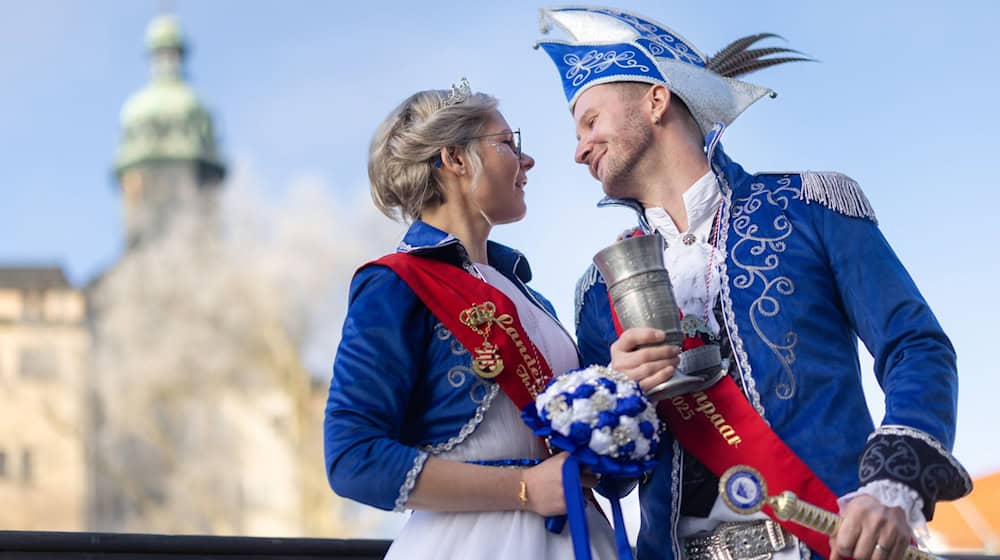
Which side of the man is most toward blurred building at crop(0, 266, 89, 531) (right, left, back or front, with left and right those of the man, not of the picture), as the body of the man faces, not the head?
right

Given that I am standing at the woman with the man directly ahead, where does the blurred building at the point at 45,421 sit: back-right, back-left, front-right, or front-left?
back-left

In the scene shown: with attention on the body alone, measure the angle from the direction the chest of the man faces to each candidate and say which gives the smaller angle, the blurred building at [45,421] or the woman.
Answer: the woman

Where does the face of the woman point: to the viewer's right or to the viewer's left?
to the viewer's right

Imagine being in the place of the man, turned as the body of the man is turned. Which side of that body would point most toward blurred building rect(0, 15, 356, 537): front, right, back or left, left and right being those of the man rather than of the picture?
right

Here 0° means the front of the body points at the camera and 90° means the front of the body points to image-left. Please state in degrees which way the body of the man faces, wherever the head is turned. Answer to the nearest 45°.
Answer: approximately 45°

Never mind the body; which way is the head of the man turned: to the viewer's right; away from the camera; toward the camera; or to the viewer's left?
to the viewer's left

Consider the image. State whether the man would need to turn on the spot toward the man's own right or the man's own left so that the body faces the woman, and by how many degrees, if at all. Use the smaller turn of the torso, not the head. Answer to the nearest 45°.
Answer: approximately 45° to the man's own right

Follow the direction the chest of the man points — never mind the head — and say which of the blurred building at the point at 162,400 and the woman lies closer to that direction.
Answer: the woman
